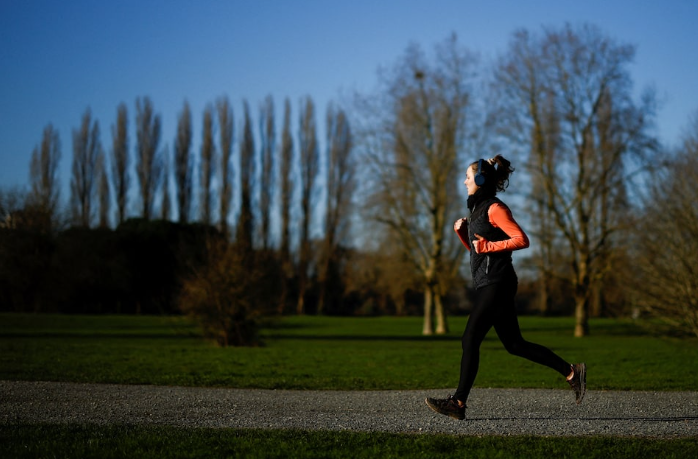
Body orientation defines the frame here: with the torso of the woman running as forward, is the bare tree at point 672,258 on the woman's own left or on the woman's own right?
on the woman's own right

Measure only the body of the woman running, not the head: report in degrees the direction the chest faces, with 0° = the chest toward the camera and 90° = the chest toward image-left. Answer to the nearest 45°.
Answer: approximately 90°

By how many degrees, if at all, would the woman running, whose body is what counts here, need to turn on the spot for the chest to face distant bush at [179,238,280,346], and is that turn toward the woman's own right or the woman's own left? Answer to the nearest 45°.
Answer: approximately 45° to the woman's own right

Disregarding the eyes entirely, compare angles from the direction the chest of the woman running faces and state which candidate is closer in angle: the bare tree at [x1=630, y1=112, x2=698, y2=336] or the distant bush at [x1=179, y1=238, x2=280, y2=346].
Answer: the distant bush

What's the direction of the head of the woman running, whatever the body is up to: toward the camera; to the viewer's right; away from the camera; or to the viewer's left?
to the viewer's left
